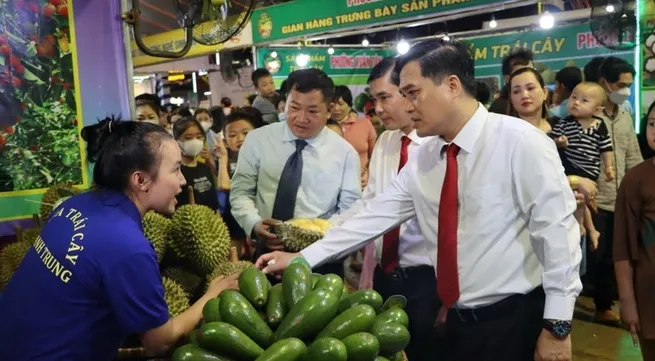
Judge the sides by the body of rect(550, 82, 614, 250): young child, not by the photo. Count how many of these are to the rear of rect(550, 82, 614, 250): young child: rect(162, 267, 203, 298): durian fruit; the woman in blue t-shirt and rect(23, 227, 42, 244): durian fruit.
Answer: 0

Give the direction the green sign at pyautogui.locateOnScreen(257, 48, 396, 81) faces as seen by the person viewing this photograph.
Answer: facing the viewer

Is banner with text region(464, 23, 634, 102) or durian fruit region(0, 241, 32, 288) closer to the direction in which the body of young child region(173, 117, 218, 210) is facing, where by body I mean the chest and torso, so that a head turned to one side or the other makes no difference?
the durian fruit

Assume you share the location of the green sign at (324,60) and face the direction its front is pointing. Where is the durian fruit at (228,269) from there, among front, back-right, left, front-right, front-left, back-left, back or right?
front

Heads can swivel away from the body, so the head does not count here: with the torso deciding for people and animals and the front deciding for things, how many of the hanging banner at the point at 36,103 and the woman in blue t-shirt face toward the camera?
1

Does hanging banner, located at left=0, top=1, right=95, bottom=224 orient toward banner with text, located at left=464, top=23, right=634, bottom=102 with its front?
no

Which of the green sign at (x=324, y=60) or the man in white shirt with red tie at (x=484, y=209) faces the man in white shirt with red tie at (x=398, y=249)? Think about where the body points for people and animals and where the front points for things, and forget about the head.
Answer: the green sign

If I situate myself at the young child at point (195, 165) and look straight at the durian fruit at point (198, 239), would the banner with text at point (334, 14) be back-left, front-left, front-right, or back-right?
back-left

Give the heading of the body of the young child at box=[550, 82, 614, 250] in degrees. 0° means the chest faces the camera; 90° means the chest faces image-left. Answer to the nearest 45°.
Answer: approximately 45°

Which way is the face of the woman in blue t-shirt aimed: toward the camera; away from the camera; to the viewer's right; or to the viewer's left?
to the viewer's right

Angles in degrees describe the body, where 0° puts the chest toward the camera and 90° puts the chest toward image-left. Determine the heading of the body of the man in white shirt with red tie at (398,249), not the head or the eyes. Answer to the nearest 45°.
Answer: approximately 45°

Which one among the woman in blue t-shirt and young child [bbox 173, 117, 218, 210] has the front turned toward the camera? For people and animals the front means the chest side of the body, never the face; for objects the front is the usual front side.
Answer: the young child

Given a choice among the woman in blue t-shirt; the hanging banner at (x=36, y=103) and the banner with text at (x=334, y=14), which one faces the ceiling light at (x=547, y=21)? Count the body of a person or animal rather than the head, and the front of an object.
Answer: the woman in blue t-shirt

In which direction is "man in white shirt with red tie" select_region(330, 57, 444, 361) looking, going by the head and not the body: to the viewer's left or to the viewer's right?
to the viewer's left

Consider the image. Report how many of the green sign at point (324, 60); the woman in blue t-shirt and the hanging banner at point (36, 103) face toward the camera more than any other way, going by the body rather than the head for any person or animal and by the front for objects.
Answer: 2

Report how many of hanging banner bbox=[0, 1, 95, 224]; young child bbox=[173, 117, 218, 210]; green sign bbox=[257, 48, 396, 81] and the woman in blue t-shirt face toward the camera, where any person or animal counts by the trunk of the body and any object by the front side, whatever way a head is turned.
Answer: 3

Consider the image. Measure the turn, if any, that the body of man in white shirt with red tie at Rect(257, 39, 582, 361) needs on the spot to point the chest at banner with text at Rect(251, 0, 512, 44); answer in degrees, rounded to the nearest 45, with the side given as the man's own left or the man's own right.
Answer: approximately 135° to the man's own right
